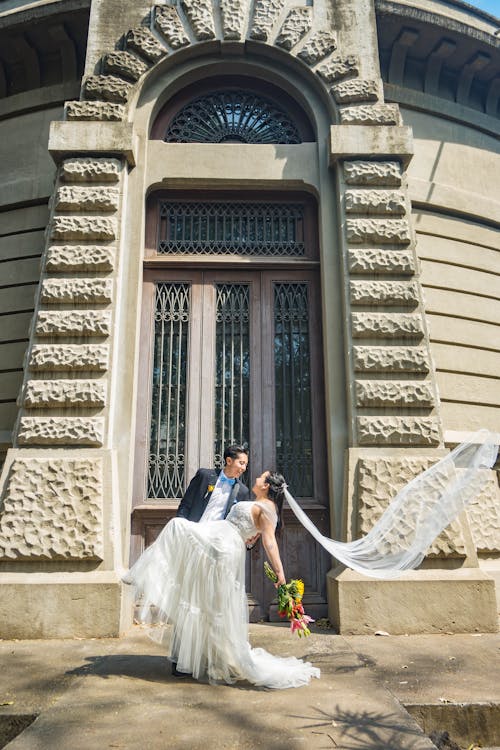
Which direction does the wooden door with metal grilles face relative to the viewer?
toward the camera

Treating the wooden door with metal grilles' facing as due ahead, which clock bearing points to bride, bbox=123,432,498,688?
The bride is roughly at 12 o'clock from the wooden door with metal grilles.

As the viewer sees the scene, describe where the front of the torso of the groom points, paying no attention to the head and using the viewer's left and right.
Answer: facing the viewer and to the right of the viewer

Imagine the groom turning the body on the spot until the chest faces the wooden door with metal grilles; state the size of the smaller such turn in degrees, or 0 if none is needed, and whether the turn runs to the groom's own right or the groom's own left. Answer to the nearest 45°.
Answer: approximately 135° to the groom's own left

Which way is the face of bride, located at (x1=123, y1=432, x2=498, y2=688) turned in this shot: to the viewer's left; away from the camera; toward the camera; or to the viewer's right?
to the viewer's left

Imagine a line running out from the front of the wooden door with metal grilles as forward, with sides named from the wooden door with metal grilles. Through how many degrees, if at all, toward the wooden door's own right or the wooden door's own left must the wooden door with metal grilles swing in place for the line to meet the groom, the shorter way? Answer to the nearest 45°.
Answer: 0° — it already faces them
